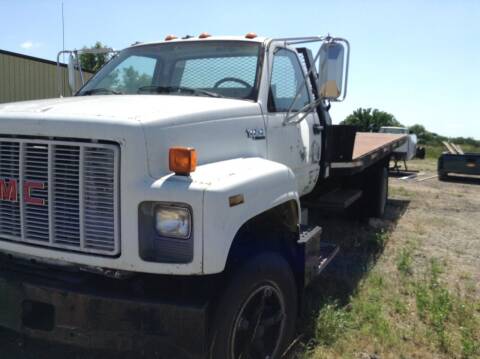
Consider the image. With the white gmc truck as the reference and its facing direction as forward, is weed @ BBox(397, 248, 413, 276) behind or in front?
behind

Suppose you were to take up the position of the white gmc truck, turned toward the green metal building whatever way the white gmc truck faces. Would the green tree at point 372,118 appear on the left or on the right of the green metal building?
right

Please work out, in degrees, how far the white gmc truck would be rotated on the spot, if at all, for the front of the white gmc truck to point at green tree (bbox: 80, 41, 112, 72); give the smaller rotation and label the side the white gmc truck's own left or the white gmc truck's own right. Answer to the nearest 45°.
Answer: approximately 135° to the white gmc truck's own right

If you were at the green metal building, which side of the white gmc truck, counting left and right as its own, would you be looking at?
right

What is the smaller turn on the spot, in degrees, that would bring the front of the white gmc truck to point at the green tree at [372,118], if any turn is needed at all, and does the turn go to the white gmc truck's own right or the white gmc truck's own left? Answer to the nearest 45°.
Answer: approximately 135° to the white gmc truck's own right

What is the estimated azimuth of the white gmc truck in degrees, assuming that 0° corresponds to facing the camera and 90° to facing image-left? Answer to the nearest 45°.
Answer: approximately 45°
